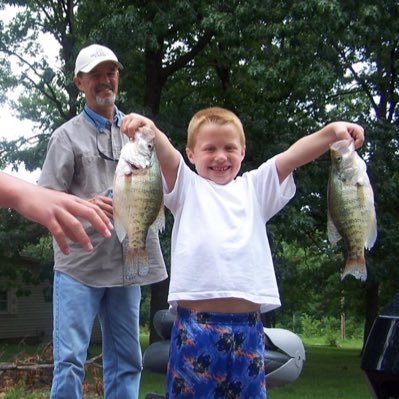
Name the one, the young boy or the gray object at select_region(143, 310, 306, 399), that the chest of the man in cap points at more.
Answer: the young boy

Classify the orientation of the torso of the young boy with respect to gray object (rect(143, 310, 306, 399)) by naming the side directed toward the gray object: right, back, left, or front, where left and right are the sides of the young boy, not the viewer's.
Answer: back

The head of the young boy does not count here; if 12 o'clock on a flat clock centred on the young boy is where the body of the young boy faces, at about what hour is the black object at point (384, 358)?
The black object is roughly at 9 o'clock from the young boy.

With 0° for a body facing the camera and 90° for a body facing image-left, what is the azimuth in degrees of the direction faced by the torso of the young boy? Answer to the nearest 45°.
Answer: approximately 0°

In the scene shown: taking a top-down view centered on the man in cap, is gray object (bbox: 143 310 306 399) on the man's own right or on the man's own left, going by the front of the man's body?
on the man's own left

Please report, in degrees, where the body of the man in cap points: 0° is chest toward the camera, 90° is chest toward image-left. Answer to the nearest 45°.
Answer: approximately 315°
